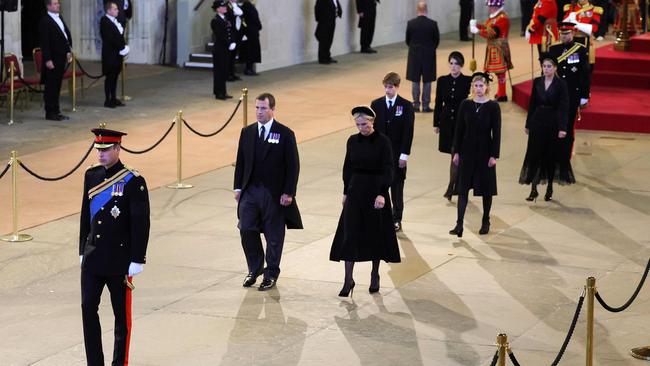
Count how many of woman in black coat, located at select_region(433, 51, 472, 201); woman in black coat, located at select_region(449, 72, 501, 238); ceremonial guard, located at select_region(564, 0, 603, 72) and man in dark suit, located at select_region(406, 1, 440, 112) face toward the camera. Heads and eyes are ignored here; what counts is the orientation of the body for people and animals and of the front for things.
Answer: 3

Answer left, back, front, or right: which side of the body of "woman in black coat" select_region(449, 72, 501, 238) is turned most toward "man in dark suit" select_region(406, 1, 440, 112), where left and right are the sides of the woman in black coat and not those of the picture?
back

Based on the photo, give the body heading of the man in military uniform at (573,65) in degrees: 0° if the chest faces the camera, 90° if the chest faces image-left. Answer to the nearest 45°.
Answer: approximately 45°

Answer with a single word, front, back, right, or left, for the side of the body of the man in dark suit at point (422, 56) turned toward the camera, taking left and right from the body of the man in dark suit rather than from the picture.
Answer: back

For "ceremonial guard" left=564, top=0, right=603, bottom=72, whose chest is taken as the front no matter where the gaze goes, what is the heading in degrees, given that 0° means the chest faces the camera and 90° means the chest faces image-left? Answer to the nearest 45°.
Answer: approximately 0°

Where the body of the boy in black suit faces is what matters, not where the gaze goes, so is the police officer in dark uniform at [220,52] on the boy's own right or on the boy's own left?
on the boy's own right

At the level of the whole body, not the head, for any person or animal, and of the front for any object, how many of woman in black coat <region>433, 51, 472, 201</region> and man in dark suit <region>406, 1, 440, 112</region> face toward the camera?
1

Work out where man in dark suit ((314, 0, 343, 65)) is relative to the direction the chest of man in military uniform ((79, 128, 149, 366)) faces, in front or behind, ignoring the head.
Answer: behind

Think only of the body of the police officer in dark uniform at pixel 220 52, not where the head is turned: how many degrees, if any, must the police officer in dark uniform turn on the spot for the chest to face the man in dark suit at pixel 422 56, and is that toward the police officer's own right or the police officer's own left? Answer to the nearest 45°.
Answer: approximately 45° to the police officer's own left

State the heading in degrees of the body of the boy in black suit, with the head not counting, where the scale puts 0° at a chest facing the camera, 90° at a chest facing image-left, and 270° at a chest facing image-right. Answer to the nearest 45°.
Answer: approximately 45°

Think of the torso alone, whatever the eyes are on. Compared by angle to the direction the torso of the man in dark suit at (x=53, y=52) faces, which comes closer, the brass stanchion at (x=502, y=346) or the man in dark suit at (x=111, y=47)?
the brass stanchion
